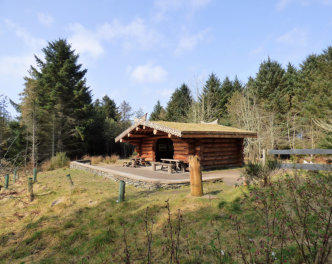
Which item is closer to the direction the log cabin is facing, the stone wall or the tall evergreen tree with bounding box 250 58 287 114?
the stone wall

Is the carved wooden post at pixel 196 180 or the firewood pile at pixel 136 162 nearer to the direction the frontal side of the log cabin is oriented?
the carved wooden post

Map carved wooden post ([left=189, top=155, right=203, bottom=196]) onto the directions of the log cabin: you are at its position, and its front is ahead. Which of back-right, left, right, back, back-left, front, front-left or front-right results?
front-left

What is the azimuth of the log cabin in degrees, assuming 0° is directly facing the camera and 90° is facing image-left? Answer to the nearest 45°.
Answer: approximately 45°

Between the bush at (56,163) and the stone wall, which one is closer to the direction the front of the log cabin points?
the stone wall

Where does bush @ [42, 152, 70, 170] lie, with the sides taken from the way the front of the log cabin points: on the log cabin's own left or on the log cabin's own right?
on the log cabin's own right

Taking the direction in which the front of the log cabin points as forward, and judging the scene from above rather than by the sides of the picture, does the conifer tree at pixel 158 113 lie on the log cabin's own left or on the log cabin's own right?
on the log cabin's own right

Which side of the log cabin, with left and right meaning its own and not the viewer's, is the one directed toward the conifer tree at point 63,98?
right

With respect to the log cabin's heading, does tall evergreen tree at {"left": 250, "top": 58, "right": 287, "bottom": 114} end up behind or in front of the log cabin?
behind

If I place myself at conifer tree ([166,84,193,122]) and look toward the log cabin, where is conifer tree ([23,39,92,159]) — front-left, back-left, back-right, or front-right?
front-right

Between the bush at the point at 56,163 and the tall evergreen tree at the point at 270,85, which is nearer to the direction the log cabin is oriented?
the bush

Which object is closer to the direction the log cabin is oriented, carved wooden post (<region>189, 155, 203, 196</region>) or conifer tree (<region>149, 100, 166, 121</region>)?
the carved wooden post

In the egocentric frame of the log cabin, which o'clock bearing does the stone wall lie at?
The stone wall is roughly at 12 o'clock from the log cabin.

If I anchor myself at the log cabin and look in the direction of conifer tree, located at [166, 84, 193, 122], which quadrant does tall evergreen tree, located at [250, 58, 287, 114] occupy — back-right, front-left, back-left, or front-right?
front-right
